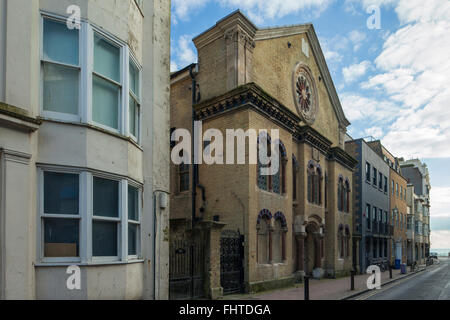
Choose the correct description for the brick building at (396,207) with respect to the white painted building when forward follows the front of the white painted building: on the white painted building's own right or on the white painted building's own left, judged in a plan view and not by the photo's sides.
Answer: on the white painted building's own left

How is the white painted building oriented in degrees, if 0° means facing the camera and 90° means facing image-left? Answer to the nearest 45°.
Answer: approximately 315°

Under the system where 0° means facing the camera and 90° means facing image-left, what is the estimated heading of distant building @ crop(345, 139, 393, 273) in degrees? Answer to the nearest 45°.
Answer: approximately 315°

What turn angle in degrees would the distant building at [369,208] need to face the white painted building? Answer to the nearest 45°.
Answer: approximately 45° to its right

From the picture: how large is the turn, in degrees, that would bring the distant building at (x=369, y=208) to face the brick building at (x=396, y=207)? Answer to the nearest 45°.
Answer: approximately 135° to its left
